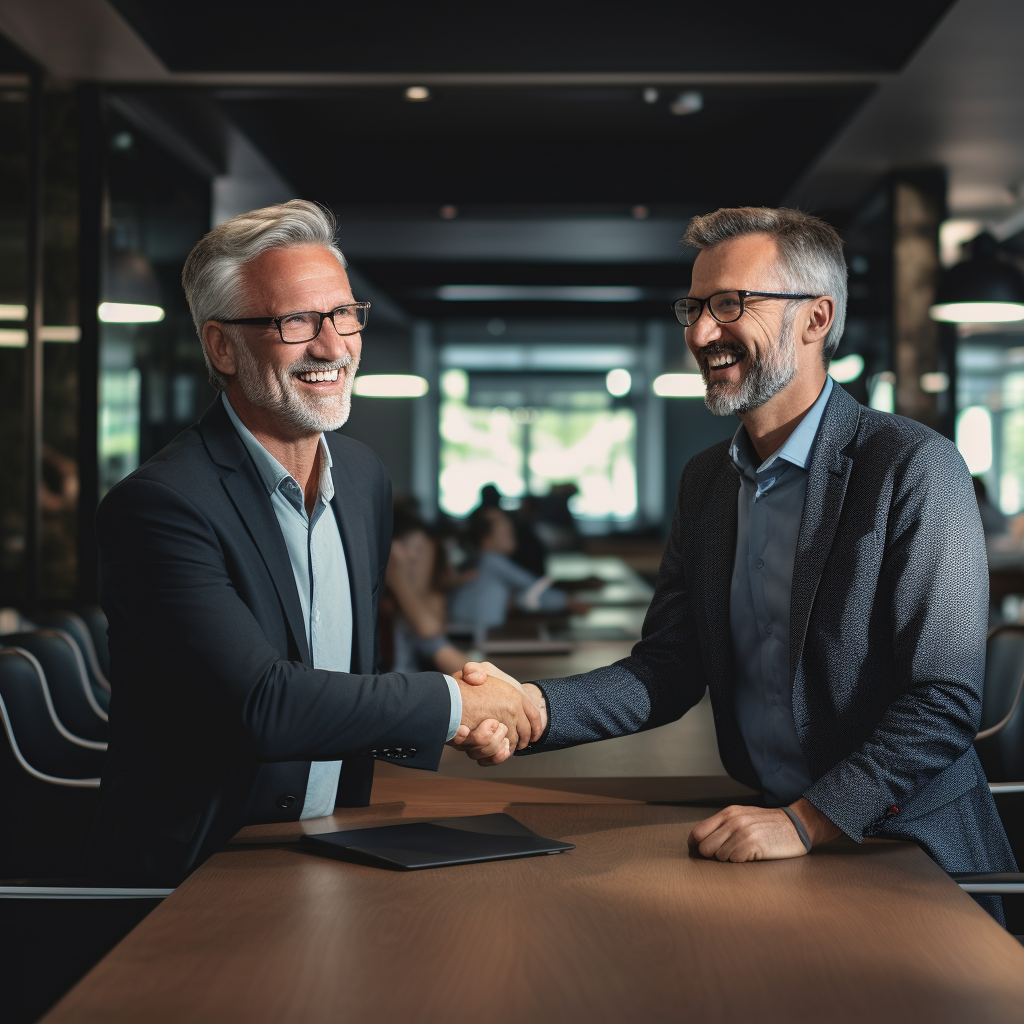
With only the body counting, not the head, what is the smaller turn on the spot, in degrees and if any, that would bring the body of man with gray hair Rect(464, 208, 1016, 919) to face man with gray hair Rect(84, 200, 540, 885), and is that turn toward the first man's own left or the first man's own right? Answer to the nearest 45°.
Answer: approximately 45° to the first man's own right

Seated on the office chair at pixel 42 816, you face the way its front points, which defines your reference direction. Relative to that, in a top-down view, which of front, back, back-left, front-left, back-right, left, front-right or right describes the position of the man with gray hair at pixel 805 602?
front-right

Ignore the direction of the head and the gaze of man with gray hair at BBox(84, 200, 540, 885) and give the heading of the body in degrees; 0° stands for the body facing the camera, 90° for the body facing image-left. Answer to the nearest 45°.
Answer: approximately 315°

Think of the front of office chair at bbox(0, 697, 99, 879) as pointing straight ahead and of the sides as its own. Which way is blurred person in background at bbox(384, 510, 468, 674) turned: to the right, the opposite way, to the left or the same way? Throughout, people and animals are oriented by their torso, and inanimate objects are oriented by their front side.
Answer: the same way

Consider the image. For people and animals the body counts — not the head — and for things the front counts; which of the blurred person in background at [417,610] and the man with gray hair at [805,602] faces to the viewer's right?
the blurred person in background

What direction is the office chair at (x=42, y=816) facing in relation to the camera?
to the viewer's right

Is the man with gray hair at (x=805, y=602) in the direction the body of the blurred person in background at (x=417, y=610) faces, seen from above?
no

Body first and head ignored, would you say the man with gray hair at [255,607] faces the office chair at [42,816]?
no

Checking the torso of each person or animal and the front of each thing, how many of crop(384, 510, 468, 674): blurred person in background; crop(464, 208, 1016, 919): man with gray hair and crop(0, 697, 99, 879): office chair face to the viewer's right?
2

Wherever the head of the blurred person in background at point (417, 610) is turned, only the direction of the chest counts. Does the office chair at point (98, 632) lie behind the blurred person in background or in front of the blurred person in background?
behind

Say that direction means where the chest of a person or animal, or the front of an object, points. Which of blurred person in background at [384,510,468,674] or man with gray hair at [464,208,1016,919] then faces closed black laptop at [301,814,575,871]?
the man with gray hair

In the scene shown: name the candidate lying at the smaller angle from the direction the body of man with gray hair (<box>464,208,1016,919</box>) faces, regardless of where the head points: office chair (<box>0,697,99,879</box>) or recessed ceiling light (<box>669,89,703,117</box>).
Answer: the office chair

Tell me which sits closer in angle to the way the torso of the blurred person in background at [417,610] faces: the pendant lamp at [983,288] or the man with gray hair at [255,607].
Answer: the pendant lamp

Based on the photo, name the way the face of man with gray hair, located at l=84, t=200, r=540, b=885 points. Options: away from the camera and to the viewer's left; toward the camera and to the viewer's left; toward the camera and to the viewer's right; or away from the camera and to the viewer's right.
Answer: toward the camera and to the viewer's right

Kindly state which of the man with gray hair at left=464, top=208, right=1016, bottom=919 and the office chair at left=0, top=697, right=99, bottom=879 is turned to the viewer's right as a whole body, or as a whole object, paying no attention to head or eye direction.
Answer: the office chair

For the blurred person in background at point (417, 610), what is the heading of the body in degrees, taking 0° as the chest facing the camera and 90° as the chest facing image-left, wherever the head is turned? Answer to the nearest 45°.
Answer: approximately 270°

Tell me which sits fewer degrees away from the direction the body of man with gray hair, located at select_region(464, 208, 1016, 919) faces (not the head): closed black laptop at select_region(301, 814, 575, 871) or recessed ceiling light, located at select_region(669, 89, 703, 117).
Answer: the closed black laptop
